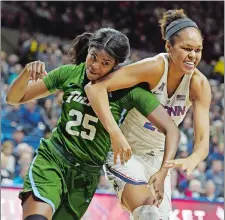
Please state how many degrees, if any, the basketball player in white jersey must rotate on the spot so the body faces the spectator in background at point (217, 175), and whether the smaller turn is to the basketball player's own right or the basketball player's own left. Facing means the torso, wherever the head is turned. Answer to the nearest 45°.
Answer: approximately 135° to the basketball player's own left

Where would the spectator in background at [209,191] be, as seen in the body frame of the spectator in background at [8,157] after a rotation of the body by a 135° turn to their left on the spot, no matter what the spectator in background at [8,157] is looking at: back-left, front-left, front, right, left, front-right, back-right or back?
front-right

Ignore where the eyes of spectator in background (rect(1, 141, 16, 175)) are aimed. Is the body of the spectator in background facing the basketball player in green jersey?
yes

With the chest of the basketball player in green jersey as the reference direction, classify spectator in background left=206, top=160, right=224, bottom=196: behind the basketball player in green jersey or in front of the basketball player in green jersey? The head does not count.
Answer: behind

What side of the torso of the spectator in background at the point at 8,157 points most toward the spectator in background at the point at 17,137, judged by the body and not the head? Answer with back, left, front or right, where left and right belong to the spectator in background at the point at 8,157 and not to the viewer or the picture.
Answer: back

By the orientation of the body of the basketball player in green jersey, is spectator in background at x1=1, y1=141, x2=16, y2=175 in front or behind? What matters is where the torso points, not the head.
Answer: behind

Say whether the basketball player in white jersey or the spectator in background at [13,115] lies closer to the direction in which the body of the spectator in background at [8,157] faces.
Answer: the basketball player in white jersey

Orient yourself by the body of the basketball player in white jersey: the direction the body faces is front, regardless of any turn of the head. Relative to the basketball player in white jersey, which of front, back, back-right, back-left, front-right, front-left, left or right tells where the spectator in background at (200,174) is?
back-left

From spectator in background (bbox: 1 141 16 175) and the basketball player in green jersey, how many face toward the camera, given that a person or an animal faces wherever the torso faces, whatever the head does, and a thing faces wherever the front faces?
2

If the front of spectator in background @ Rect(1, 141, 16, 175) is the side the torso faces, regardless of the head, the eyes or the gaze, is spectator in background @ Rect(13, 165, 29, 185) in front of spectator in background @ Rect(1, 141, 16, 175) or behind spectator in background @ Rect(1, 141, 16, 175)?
in front
